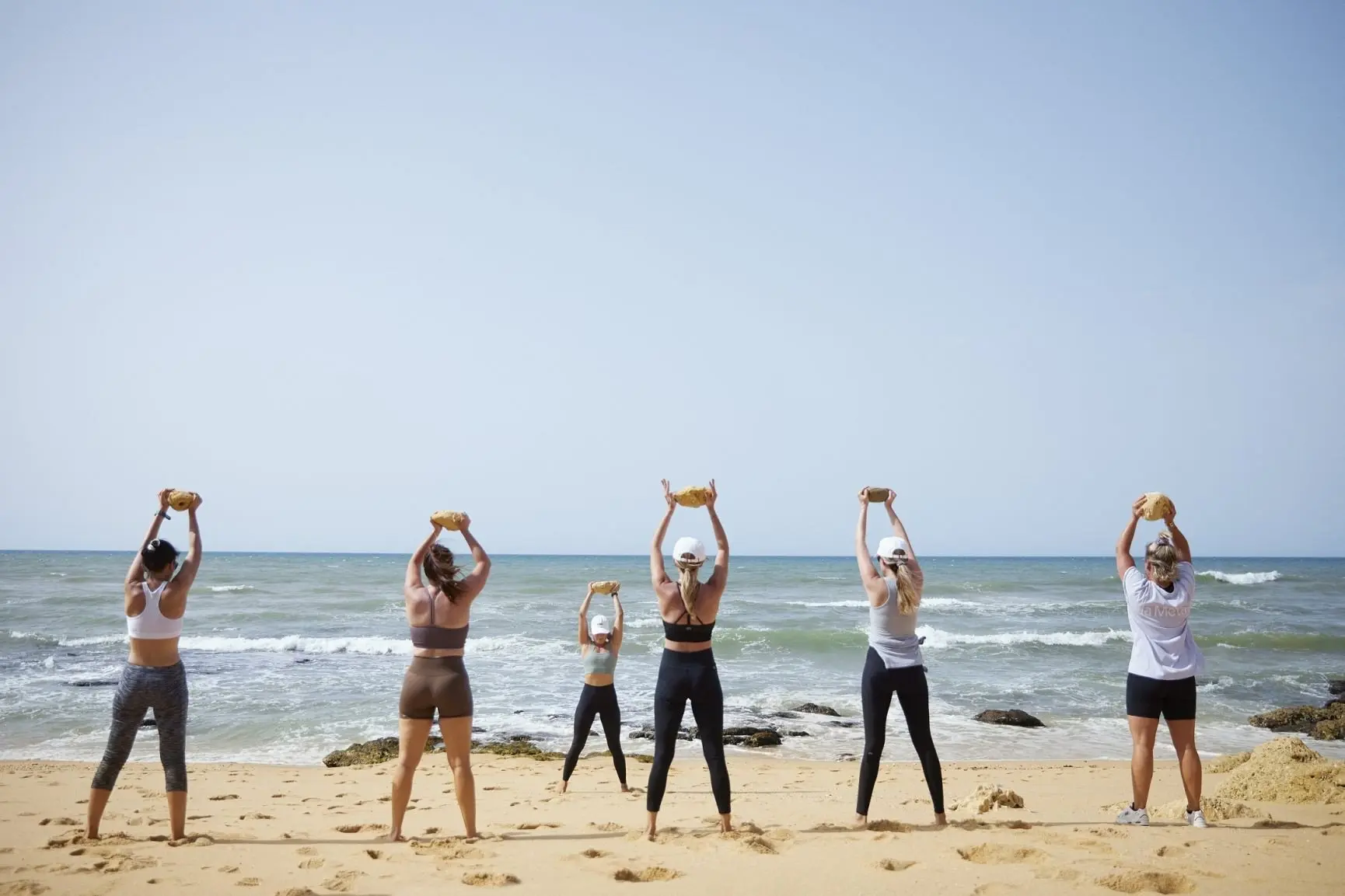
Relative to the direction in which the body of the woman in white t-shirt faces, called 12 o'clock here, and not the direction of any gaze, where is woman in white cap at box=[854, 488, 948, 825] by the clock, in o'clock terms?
The woman in white cap is roughly at 8 o'clock from the woman in white t-shirt.

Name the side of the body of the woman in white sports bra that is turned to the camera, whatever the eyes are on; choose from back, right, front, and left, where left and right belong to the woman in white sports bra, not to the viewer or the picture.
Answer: back

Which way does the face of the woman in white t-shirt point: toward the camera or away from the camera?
away from the camera

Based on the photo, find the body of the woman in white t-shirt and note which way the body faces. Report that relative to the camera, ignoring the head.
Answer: away from the camera

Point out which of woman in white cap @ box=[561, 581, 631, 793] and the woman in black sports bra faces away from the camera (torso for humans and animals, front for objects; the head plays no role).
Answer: the woman in black sports bra

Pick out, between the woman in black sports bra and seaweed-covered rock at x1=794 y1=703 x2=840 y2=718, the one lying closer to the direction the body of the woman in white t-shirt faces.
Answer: the seaweed-covered rock

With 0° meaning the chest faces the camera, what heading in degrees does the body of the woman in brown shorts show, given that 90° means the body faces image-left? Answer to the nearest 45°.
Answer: approximately 180°

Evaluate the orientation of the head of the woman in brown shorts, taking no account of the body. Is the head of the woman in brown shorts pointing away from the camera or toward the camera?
away from the camera

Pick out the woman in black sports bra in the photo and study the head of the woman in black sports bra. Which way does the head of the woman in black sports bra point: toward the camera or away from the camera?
away from the camera

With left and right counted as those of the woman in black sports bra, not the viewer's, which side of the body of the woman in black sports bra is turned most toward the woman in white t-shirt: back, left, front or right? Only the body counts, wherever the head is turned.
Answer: right

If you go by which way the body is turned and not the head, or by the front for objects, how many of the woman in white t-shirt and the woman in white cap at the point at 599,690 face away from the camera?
1

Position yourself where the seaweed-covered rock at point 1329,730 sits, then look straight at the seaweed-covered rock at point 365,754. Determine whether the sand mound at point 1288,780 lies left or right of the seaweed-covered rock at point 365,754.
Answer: left
